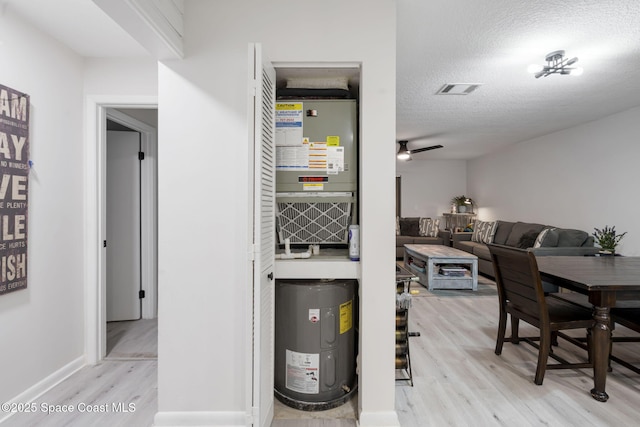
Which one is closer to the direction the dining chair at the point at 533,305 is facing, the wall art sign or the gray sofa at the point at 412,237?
the gray sofa

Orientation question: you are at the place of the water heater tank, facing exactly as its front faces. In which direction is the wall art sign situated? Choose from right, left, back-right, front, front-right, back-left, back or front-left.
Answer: right

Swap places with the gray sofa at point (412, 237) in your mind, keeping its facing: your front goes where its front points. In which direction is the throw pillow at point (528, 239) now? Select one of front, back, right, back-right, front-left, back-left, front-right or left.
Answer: front-left

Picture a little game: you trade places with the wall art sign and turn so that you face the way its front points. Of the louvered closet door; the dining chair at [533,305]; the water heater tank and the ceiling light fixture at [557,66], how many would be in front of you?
4

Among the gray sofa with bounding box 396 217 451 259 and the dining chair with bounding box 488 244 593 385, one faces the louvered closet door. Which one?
the gray sofa

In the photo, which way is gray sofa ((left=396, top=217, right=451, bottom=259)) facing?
toward the camera

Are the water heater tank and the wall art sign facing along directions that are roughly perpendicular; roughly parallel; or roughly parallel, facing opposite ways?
roughly perpendicular

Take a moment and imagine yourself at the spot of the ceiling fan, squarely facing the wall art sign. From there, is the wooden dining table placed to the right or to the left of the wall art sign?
left

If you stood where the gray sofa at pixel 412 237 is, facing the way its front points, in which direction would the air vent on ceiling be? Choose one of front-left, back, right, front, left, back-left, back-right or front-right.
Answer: front

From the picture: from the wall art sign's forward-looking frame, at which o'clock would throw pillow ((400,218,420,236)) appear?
The throw pillow is roughly at 10 o'clock from the wall art sign.

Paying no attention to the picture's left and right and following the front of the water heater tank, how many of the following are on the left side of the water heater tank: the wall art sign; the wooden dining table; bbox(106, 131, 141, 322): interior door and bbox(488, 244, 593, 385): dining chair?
2

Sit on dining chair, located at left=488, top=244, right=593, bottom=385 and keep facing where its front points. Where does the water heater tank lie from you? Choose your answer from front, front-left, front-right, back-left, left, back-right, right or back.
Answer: back

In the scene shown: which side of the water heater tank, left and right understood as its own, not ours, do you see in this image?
front

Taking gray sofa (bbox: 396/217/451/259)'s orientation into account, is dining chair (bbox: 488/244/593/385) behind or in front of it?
in front

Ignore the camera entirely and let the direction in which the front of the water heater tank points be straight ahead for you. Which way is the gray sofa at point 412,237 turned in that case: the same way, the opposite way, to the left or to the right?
the same way

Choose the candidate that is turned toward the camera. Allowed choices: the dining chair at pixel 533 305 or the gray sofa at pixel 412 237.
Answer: the gray sofa

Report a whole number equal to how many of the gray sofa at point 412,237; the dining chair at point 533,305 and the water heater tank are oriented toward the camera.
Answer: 2

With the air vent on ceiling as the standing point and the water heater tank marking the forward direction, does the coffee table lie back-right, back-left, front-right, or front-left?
back-right

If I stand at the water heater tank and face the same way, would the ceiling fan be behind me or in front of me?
behind

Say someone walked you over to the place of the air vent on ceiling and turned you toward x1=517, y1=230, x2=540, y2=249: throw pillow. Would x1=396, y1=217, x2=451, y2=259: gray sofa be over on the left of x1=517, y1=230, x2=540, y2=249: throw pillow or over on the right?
left

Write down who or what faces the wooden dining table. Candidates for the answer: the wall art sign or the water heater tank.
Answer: the wall art sign
